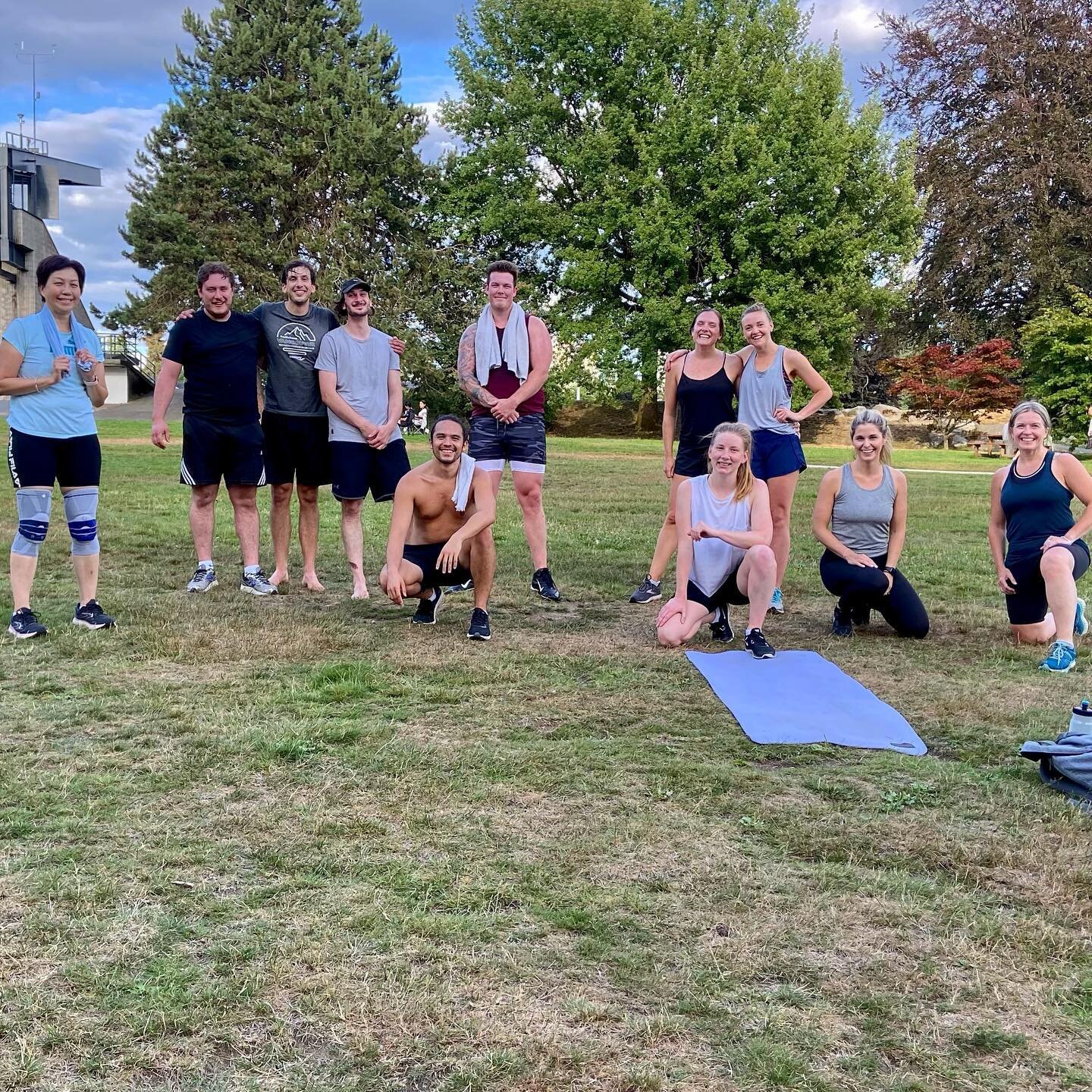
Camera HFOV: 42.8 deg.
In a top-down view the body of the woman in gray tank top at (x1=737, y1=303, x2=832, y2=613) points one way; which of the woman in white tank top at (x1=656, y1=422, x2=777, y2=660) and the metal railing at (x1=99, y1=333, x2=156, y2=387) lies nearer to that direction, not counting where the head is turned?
the woman in white tank top

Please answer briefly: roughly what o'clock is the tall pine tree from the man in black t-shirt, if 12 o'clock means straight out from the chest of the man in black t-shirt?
The tall pine tree is roughly at 6 o'clock from the man in black t-shirt.

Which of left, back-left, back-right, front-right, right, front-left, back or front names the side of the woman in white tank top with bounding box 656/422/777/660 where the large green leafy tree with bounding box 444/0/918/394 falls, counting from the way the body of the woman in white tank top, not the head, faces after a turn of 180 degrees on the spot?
front

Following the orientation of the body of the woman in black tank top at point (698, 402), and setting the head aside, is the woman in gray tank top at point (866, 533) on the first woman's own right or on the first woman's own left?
on the first woman's own left

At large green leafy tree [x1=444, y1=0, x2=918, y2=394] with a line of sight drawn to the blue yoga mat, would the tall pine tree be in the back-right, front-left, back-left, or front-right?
back-right

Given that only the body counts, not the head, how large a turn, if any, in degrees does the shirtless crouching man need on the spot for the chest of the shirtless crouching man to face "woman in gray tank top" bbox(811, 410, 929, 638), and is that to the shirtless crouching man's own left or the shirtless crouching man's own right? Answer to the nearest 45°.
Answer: approximately 90° to the shirtless crouching man's own left

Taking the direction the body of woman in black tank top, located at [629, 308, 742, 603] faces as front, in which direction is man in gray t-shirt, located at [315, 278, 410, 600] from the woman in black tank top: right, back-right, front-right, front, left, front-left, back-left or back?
right
